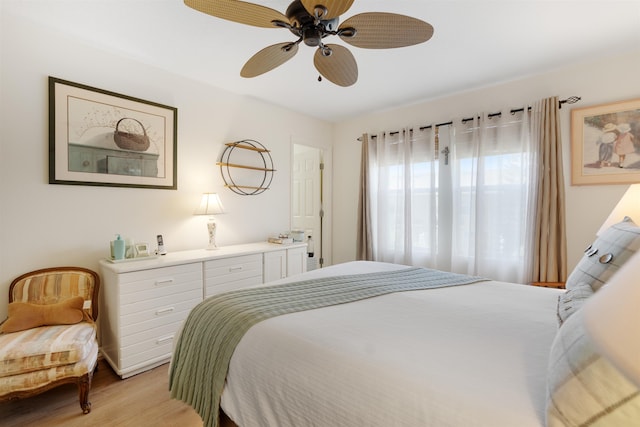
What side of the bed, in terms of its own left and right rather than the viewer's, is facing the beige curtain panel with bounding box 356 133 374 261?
right

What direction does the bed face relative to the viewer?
to the viewer's left

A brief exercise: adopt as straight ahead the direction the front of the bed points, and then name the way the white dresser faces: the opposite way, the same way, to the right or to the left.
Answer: the opposite way

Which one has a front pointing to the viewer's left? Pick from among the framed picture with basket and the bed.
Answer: the bed

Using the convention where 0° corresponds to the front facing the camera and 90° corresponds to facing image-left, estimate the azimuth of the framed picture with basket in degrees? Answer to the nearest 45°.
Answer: approximately 315°

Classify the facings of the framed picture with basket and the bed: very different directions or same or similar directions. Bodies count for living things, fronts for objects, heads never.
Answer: very different directions

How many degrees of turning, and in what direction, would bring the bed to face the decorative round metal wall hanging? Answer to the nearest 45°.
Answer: approximately 45° to its right

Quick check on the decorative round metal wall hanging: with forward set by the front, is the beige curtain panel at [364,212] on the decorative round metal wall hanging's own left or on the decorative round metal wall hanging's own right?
on the decorative round metal wall hanging's own left
